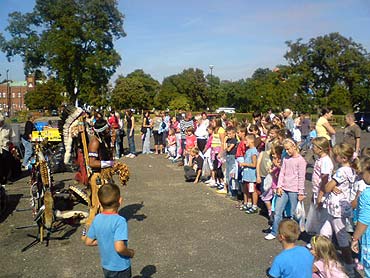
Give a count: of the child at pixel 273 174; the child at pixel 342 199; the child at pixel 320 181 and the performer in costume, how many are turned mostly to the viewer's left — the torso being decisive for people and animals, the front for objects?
3

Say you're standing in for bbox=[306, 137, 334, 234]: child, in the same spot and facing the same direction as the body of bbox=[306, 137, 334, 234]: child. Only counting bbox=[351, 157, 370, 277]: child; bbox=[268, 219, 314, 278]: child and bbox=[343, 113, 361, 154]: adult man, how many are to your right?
1

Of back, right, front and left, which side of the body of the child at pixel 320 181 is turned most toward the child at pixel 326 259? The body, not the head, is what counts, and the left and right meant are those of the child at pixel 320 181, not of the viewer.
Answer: left

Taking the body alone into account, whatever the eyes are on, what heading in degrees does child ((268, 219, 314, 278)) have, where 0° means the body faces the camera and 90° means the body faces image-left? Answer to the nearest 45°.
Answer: approximately 135°

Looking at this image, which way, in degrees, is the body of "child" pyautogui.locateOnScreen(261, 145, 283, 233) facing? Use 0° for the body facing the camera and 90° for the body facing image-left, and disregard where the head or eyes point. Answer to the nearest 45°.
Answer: approximately 90°

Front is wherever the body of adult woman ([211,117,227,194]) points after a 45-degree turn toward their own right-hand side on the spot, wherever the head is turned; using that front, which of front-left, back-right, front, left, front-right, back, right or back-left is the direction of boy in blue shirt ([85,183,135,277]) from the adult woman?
left

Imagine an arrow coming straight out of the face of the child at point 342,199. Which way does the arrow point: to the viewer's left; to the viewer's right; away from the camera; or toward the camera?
to the viewer's left

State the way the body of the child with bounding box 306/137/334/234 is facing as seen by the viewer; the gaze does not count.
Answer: to the viewer's left
